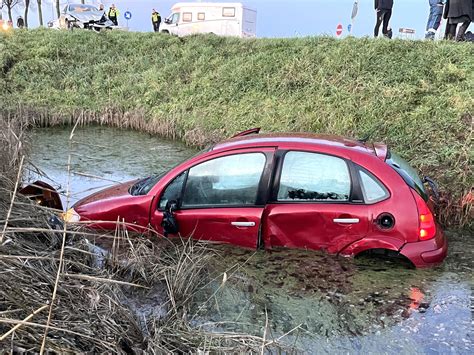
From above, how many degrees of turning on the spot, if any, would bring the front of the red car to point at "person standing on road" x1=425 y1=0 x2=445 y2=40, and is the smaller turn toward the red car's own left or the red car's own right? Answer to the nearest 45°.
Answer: approximately 135° to the red car's own right

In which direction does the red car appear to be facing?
to the viewer's left

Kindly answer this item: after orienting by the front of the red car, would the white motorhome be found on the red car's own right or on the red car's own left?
on the red car's own right

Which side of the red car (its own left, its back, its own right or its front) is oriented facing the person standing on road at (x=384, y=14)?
right
